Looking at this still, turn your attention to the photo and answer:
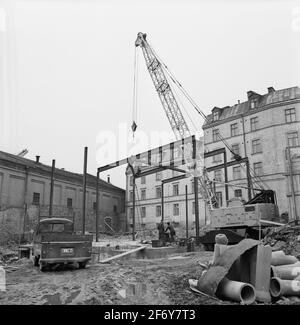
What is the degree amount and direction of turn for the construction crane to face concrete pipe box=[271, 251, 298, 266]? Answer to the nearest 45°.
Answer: approximately 90° to its left

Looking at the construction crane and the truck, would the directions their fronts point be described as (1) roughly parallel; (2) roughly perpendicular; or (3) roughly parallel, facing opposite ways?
roughly perpendicular

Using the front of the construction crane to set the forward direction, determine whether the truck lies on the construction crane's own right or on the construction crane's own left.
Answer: on the construction crane's own left

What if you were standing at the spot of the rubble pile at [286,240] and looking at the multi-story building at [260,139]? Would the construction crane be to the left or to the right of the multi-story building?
left

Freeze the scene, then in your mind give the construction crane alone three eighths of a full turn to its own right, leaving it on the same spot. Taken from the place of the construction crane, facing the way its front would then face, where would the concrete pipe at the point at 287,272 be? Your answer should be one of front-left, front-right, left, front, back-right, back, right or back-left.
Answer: back-right

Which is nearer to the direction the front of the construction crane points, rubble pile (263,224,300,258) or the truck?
the truck

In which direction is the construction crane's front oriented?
to the viewer's left

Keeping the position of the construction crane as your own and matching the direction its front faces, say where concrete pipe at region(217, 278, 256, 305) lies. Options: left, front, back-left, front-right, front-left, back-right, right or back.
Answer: left
